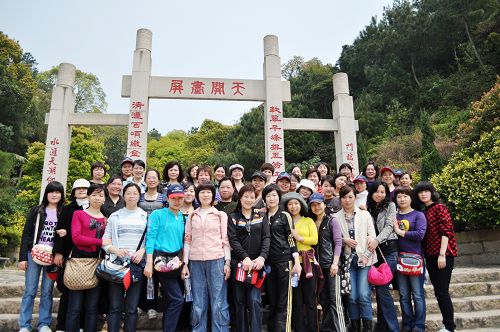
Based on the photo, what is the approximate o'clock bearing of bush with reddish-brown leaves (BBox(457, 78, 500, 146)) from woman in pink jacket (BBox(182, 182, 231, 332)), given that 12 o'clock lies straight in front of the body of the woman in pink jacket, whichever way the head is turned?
The bush with reddish-brown leaves is roughly at 8 o'clock from the woman in pink jacket.

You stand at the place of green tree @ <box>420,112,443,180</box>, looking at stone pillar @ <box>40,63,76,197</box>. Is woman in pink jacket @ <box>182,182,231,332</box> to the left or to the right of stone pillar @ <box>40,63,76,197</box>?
left

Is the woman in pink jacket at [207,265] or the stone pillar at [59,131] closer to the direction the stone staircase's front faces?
the woman in pink jacket

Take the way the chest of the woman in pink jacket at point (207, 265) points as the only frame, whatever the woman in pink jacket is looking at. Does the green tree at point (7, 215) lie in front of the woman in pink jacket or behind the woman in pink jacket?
behind

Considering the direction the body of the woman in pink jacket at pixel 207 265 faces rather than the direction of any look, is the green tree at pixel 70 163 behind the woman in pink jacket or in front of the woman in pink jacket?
behind

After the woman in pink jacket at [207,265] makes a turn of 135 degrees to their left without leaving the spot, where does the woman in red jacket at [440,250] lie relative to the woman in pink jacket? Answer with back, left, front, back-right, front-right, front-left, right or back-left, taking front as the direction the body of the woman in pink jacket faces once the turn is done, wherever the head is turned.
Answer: front-right

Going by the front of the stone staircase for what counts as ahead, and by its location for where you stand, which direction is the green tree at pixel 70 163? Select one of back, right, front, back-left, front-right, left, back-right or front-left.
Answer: back-right

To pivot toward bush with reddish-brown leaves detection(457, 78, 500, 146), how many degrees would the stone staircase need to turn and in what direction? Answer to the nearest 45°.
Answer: approximately 135° to its left

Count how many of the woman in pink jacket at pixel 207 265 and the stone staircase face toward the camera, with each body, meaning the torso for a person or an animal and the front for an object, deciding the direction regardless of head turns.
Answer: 2

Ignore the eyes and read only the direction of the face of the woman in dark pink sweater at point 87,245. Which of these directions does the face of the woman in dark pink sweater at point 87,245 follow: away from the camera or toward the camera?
toward the camera

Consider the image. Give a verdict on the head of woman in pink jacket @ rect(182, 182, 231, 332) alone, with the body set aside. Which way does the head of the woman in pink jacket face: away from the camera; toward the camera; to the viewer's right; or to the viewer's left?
toward the camera

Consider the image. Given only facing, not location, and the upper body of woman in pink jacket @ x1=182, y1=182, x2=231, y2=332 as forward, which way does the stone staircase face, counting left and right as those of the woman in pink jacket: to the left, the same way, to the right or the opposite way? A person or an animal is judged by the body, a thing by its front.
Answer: the same way

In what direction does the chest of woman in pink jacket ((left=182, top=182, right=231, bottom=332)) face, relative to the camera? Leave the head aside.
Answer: toward the camera
